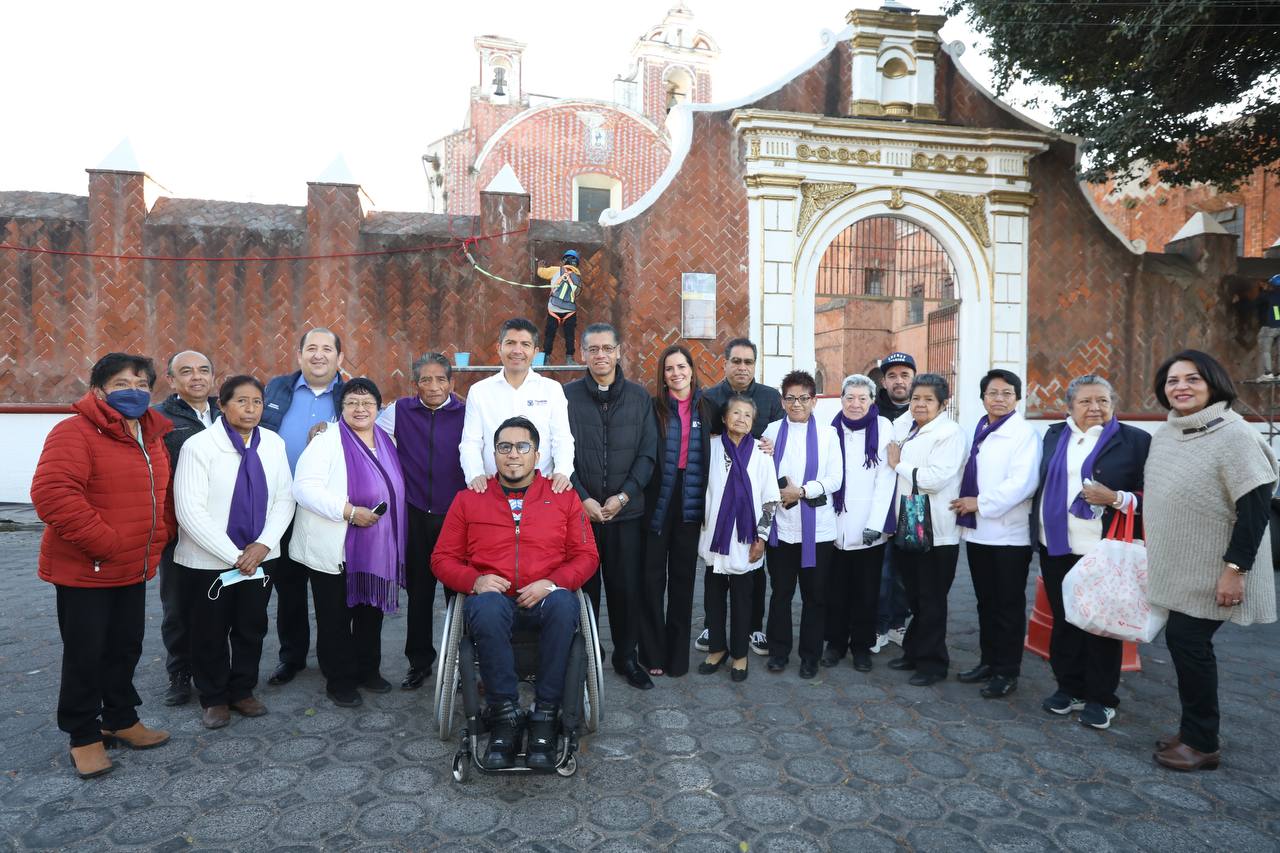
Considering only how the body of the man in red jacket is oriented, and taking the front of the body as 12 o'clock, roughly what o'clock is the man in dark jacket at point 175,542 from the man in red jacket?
The man in dark jacket is roughly at 4 o'clock from the man in red jacket.

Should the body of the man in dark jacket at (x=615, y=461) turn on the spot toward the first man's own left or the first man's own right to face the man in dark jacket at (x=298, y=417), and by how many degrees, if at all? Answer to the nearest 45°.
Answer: approximately 90° to the first man's own right

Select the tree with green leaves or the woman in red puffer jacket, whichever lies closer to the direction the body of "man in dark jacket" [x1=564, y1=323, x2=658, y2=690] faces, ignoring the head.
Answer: the woman in red puffer jacket

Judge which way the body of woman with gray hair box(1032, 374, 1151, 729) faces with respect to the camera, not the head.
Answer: toward the camera

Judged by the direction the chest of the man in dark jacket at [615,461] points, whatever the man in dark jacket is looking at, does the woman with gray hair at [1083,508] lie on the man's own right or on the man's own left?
on the man's own left

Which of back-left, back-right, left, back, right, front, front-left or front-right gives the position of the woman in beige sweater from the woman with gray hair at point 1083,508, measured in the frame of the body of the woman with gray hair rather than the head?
front-left

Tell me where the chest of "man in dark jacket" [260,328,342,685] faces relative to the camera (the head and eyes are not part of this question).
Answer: toward the camera

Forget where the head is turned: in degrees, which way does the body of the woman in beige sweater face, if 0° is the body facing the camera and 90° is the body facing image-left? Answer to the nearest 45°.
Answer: approximately 45°

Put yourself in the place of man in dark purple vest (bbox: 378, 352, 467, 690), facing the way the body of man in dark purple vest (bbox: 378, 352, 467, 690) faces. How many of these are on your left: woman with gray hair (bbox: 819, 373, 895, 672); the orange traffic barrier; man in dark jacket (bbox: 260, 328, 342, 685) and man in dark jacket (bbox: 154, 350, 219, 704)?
2

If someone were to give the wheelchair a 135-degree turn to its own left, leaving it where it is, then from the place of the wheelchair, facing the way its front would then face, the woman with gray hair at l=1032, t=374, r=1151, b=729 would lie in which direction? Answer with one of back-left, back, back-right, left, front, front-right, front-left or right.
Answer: front-right

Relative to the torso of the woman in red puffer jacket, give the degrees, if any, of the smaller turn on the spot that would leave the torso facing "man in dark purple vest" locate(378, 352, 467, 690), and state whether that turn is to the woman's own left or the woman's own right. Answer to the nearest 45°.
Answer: approximately 45° to the woman's own left

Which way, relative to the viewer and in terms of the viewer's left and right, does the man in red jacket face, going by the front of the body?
facing the viewer

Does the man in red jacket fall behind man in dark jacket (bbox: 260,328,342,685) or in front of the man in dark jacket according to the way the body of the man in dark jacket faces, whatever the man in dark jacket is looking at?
in front

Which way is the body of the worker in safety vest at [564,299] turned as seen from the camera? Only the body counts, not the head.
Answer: away from the camera
